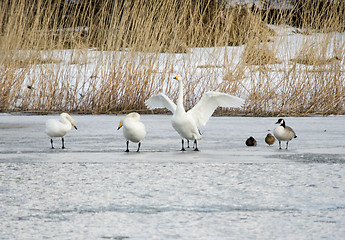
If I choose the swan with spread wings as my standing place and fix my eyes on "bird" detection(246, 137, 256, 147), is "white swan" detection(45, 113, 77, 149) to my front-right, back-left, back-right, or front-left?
back-left

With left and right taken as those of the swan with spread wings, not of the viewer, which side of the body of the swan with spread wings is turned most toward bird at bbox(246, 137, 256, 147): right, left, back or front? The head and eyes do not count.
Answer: left

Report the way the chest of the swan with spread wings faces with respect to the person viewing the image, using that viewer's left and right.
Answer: facing the viewer and to the left of the viewer

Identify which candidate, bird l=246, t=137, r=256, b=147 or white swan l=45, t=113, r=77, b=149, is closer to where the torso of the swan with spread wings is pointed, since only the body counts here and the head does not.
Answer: the white swan

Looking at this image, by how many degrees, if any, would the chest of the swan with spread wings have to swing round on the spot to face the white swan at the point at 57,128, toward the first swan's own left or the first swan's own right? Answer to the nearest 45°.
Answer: approximately 45° to the first swan's own right
